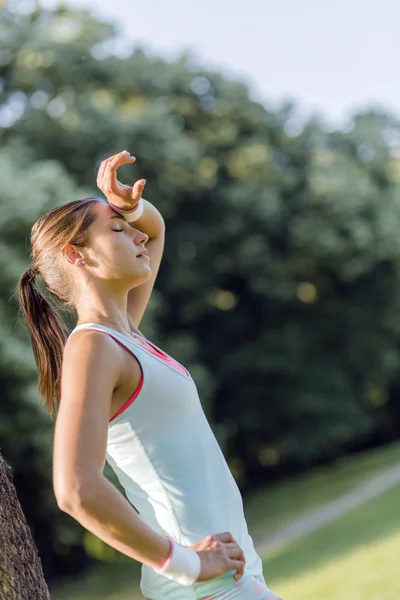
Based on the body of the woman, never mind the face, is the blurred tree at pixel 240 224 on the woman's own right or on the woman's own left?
on the woman's own left

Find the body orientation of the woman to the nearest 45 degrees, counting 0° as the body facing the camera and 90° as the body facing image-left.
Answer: approximately 270°
